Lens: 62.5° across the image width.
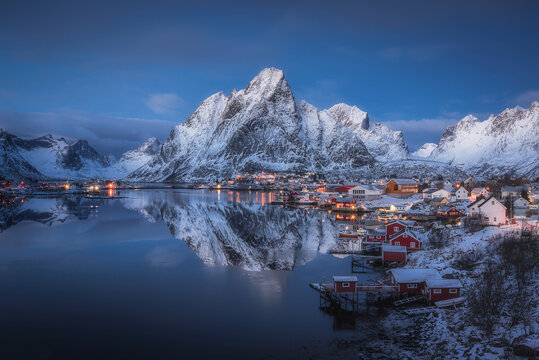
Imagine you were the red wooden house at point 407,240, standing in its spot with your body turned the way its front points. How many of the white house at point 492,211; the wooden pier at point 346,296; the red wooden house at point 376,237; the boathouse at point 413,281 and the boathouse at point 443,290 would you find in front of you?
3

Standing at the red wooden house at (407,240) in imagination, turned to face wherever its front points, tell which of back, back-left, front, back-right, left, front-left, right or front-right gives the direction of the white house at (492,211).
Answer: back-left

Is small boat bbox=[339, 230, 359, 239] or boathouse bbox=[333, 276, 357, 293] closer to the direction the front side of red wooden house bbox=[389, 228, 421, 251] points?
the boathouse

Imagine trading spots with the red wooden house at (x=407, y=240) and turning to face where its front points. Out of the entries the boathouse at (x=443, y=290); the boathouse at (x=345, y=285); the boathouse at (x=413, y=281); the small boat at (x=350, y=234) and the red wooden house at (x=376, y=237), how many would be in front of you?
3

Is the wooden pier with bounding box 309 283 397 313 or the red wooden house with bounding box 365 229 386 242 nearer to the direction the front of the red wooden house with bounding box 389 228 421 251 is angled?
the wooden pier

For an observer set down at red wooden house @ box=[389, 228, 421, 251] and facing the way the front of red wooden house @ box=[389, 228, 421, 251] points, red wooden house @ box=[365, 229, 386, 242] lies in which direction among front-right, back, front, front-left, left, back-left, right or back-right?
back-right

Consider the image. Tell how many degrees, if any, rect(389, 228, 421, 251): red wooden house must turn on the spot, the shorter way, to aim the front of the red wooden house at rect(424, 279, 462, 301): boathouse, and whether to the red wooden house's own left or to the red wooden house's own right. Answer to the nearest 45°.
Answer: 0° — it already faces it

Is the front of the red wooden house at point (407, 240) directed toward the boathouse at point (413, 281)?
yes

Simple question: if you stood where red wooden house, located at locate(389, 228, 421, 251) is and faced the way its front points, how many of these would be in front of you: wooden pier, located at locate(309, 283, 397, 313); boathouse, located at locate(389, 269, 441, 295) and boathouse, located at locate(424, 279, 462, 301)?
3

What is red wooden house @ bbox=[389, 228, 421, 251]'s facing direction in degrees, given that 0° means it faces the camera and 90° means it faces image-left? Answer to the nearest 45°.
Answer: approximately 0°

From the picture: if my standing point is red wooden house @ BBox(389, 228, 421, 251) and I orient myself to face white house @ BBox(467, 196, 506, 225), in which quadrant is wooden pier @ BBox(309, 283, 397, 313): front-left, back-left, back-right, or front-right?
back-right
